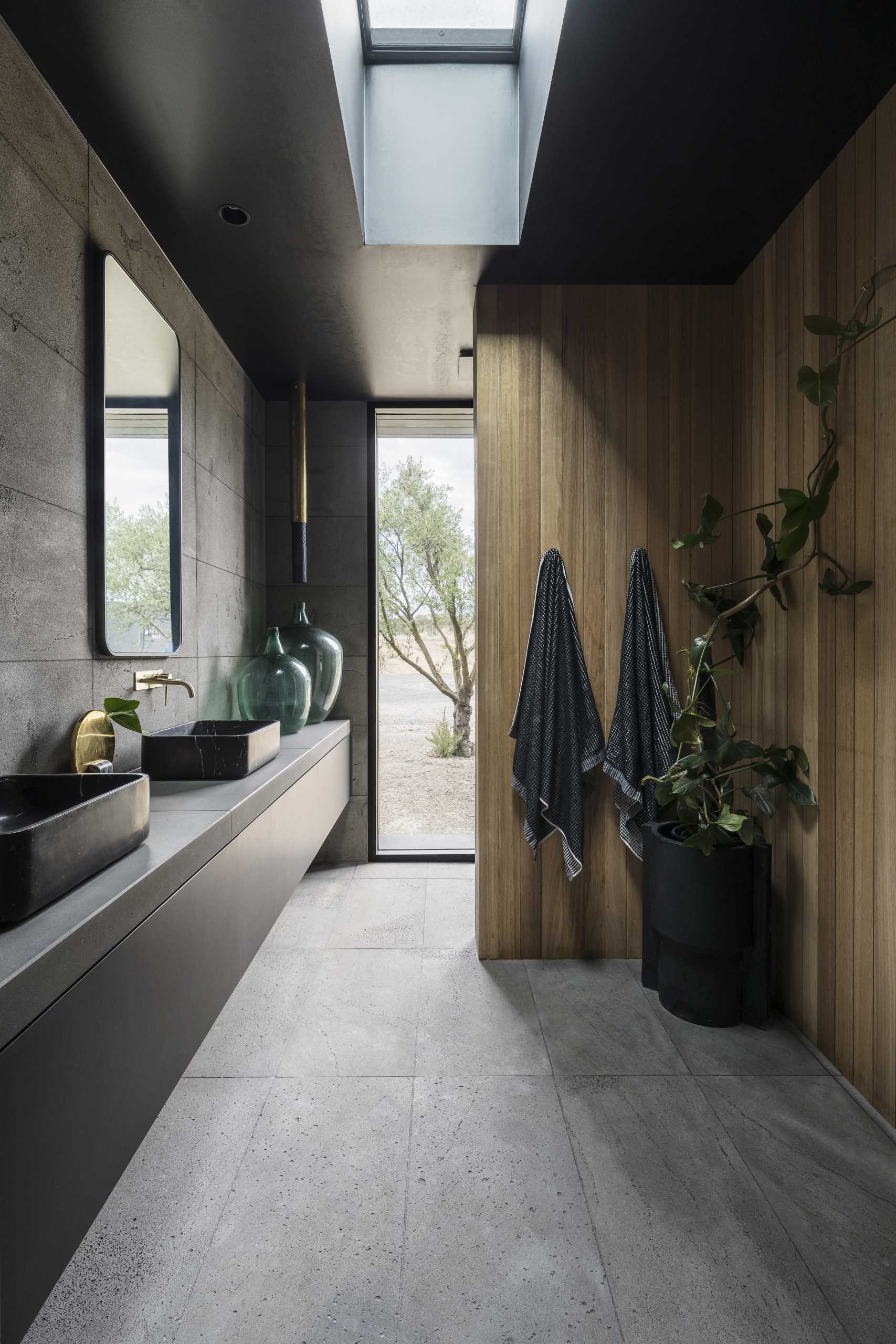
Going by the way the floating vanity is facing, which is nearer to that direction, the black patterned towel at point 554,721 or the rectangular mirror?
the black patterned towel

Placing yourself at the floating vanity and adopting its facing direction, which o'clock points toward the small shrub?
The small shrub is roughly at 10 o'clock from the floating vanity.

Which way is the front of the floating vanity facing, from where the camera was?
facing to the right of the viewer

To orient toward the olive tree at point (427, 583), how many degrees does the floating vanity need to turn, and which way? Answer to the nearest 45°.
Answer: approximately 45° to its left

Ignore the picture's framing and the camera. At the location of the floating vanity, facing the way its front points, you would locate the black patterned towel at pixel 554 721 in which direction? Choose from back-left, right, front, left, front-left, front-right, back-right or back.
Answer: front-left

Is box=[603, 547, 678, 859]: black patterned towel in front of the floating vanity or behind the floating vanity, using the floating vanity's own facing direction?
in front

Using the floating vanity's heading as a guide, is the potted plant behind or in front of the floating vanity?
in front

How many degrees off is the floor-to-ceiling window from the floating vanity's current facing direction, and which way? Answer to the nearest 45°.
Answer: approximately 45° to its left

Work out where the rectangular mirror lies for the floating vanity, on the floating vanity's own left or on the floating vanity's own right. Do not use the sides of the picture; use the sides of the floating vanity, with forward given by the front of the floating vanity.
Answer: on the floating vanity's own left
